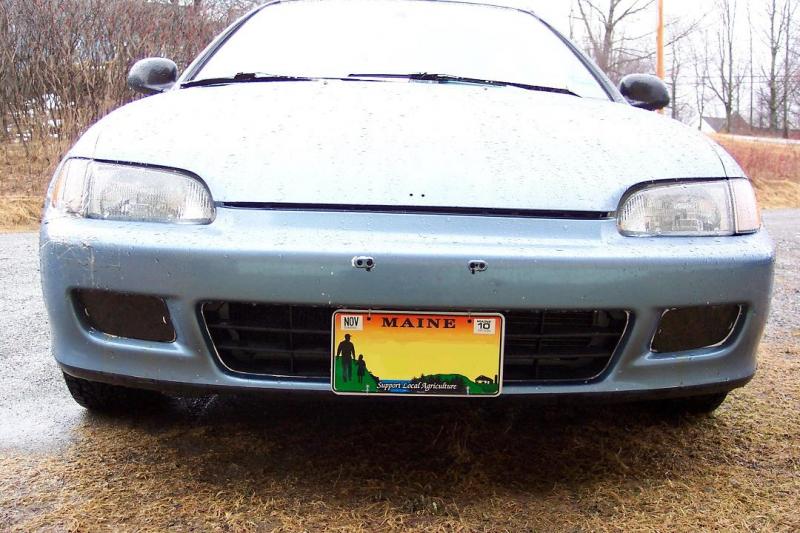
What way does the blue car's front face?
toward the camera

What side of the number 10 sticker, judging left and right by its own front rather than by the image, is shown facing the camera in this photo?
front

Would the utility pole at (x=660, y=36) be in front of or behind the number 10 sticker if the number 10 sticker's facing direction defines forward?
behind

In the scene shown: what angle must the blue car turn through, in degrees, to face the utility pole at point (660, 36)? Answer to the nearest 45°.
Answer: approximately 180°
